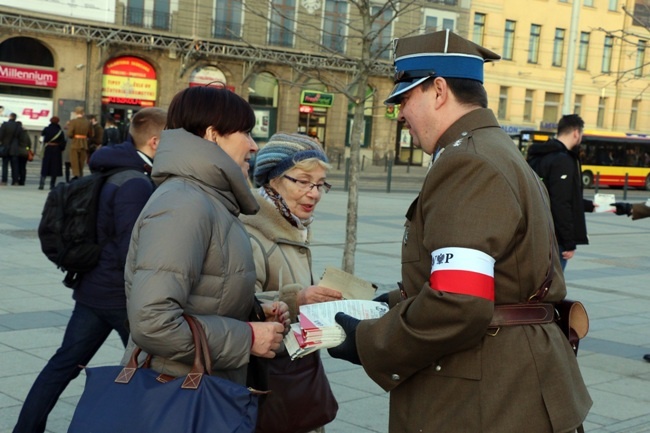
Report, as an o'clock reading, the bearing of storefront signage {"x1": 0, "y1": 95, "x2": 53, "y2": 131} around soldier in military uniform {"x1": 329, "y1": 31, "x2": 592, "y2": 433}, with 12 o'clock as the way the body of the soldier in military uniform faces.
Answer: The storefront signage is roughly at 2 o'clock from the soldier in military uniform.

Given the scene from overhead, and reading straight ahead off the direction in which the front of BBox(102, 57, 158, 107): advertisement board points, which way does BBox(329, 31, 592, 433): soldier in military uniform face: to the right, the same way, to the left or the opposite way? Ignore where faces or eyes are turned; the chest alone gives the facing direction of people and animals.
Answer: to the right

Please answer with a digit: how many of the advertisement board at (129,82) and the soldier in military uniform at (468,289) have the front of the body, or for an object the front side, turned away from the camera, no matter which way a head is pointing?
0

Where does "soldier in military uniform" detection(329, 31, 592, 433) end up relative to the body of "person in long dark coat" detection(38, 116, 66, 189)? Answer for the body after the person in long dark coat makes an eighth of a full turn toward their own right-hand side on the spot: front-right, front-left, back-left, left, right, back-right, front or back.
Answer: back-right

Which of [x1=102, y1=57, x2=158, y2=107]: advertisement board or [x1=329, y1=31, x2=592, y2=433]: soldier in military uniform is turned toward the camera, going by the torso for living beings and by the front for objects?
the advertisement board

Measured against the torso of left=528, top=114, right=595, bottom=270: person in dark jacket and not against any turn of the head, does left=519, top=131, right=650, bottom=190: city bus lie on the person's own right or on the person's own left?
on the person's own left

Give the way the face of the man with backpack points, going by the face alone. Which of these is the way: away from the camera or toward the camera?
away from the camera

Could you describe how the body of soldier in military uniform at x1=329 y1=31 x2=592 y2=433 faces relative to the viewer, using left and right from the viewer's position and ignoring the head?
facing to the left of the viewer

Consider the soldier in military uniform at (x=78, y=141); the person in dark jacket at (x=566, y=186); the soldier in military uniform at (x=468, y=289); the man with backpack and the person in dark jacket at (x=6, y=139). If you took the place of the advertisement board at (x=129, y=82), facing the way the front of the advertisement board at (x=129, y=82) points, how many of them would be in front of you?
5

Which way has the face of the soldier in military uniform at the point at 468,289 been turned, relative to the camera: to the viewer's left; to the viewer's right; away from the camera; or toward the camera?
to the viewer's left

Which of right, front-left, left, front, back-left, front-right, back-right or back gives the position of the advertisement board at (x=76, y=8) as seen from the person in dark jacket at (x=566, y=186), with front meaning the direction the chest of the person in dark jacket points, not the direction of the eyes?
back-left

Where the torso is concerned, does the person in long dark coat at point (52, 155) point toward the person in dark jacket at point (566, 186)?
no

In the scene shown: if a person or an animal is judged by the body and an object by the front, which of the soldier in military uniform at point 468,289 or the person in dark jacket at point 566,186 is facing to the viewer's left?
the soldier in military uniform

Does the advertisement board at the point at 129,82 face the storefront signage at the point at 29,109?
no

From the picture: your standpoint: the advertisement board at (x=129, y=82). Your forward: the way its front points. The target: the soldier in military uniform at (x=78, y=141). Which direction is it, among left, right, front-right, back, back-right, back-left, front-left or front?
front
